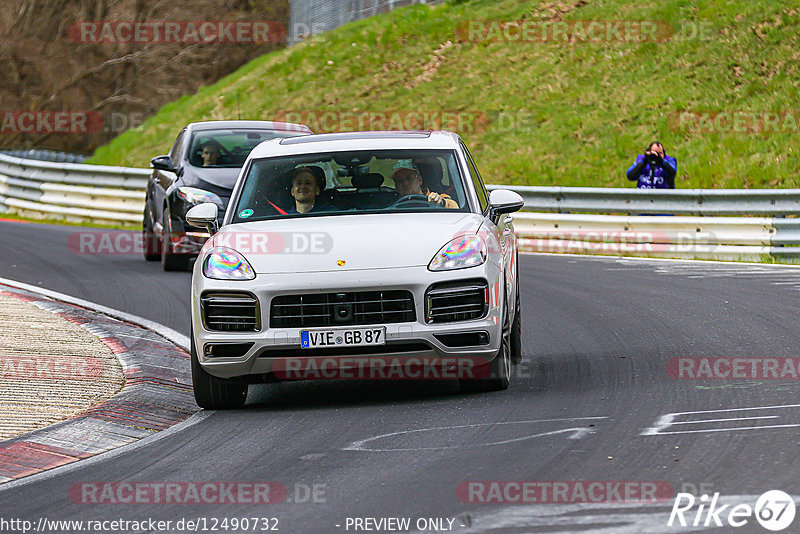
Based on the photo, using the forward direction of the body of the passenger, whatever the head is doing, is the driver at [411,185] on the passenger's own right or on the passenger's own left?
on the passenger's own left

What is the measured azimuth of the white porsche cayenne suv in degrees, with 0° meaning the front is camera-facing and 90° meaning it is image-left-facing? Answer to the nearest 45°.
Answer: approximately 0°

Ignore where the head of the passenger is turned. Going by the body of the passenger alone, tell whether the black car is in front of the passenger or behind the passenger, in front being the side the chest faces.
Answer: behind

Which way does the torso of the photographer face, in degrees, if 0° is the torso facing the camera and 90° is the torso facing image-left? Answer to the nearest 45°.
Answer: approximately 0°
